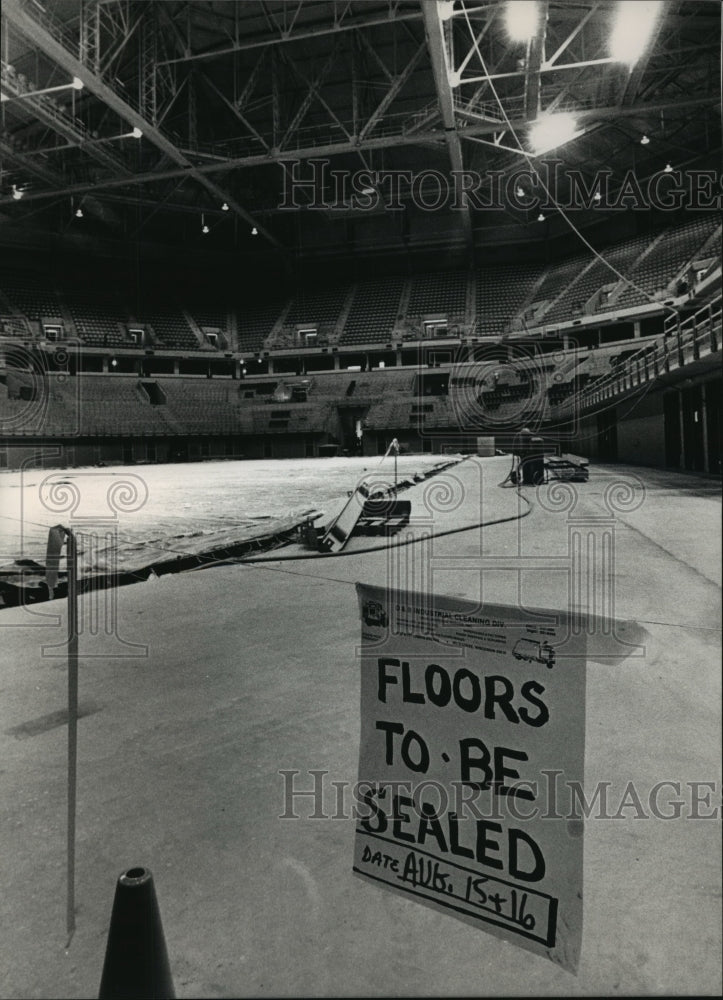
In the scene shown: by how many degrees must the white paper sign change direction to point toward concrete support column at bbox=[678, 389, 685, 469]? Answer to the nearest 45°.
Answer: approximately 180°

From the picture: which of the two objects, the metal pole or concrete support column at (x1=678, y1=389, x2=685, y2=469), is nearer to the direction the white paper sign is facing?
the metal pole

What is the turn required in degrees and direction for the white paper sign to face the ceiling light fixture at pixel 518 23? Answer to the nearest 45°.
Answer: approximately 135° to its right

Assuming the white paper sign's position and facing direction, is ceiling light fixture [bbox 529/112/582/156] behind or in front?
behind

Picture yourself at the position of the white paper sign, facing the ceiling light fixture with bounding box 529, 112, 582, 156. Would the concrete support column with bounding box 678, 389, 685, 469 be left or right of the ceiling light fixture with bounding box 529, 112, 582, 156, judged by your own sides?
right

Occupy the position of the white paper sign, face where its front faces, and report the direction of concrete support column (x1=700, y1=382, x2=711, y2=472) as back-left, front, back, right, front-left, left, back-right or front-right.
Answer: back

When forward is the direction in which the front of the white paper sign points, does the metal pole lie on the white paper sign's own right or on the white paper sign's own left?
on the white paper sign's own right

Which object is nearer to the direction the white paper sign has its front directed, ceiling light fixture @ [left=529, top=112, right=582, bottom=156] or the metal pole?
the metal pole

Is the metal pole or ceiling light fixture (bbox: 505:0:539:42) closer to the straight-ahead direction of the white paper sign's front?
the metal pole

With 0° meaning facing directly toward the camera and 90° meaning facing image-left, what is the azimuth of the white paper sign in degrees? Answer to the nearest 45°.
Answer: approximately 45°
